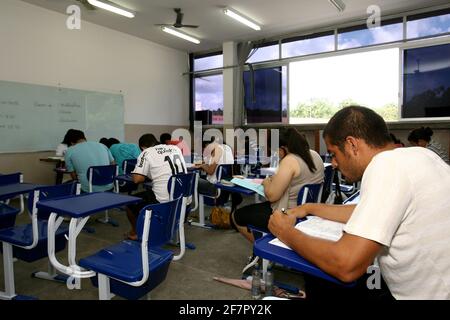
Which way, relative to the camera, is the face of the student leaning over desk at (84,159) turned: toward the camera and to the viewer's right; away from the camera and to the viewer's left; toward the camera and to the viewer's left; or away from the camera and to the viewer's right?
away from the camera and to the viewer's left

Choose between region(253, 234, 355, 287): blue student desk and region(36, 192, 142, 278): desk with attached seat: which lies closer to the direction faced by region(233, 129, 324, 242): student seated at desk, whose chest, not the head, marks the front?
the desk with attached seat

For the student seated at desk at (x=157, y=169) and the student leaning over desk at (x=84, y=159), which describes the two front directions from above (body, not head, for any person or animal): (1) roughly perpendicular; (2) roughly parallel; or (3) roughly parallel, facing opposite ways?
roughly parallel

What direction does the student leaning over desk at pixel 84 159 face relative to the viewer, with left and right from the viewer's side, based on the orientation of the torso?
facing away from the viewer and to the left of the viewer

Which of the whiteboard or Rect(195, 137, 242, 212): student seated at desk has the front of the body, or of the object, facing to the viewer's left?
the student seated at desk

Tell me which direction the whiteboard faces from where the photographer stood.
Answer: facing the viewer and to the right of the viewer

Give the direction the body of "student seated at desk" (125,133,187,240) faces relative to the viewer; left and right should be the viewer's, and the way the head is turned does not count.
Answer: facing away from the viewer and to the left of the viewer

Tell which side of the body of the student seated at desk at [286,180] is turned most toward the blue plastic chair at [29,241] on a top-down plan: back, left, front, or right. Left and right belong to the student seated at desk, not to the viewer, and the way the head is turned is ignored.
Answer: front

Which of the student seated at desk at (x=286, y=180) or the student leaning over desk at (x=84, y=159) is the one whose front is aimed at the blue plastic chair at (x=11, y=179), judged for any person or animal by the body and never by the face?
the student seated at desk

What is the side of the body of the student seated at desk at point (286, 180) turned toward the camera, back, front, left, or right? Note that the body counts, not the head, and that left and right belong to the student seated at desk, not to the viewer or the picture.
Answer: left

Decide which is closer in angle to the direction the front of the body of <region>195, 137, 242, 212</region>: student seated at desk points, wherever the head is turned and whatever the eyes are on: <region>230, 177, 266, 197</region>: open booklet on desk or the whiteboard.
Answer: the whiteboard

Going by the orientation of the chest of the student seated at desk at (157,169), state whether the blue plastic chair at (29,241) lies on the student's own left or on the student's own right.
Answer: on the student's own left
